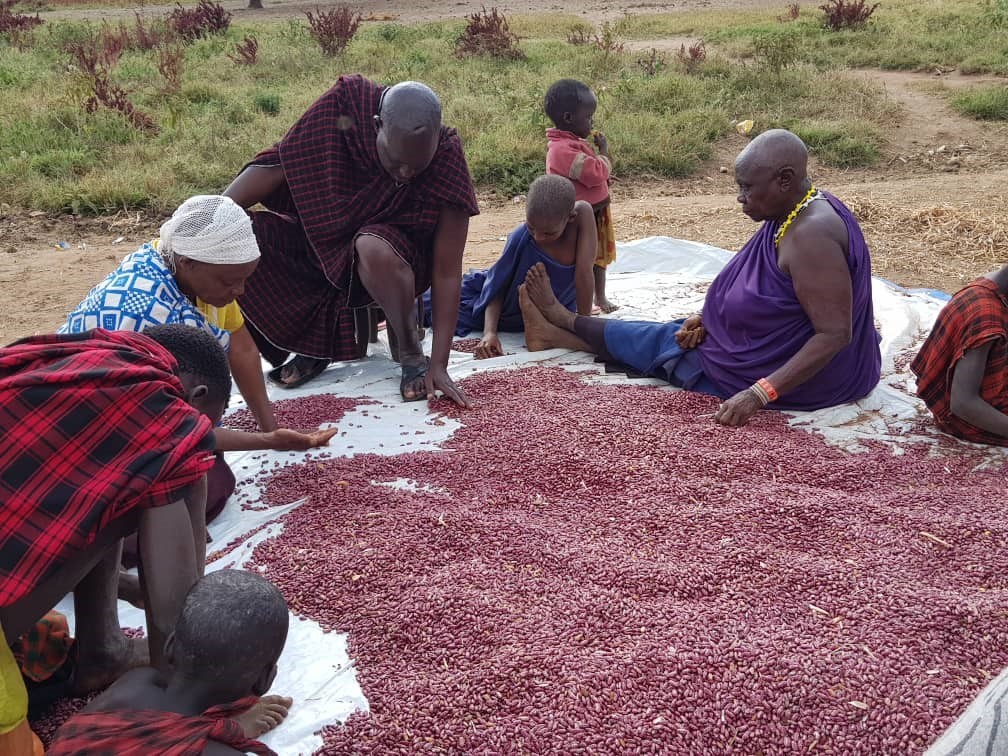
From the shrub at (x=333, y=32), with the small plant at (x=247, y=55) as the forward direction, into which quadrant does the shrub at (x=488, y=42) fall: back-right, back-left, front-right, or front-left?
back-left

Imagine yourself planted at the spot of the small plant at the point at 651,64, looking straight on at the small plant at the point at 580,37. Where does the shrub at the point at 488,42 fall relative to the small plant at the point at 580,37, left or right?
left

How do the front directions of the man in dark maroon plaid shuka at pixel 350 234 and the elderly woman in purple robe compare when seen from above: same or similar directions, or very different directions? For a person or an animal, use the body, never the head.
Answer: very different directions

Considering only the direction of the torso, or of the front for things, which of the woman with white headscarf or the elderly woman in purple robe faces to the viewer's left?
the elderly woman in purple robe

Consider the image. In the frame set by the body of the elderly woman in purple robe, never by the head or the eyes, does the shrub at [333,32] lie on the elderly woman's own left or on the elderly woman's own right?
on the elderly woman's own right

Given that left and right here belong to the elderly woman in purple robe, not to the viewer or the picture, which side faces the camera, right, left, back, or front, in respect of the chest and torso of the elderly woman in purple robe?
left

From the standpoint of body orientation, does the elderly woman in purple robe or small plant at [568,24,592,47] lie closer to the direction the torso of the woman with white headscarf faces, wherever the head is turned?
the elderly woman in purple robe

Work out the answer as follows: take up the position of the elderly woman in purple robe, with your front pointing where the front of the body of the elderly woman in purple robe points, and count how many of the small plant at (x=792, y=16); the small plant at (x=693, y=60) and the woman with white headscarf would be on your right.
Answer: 2

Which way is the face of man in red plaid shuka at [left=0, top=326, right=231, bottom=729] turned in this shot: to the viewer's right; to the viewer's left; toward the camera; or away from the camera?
to the viewer's right

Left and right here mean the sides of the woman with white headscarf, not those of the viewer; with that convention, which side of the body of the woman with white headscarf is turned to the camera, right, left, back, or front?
right

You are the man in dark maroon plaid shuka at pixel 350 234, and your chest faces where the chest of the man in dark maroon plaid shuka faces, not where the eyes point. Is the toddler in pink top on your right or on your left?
on your left

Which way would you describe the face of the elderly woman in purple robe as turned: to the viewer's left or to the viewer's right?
to the viewer's left
